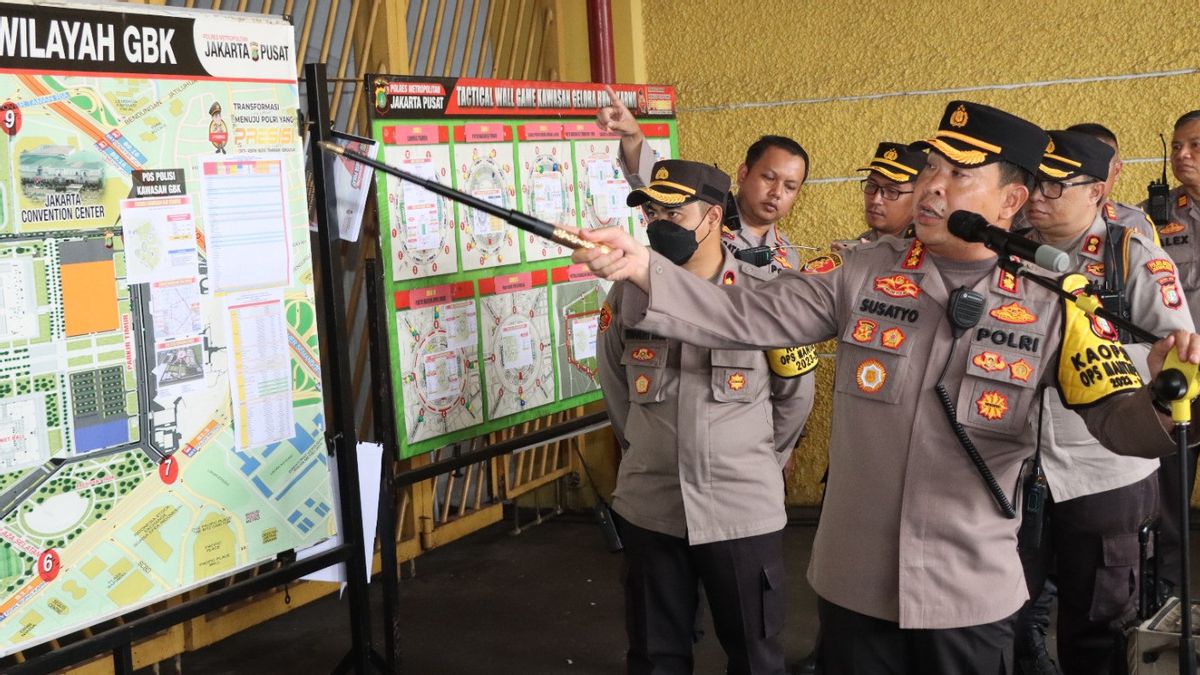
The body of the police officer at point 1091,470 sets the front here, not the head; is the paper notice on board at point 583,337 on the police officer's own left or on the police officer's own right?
on the police officer's own right

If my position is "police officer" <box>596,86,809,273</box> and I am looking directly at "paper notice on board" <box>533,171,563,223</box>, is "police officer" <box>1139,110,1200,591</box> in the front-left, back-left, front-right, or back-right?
back-right

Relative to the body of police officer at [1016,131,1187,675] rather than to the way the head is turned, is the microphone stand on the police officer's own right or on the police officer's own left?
on the police officer's own left

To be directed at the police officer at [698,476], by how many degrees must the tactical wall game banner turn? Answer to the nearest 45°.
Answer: approximately 45° to its right

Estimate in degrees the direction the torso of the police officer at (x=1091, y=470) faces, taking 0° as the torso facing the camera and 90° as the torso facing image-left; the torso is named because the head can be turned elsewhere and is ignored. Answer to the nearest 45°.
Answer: approximately 45°

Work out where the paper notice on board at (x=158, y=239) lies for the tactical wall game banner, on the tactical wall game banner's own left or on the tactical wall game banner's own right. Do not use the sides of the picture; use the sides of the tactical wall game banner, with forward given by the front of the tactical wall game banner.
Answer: on the tactical wall game banner's own right
